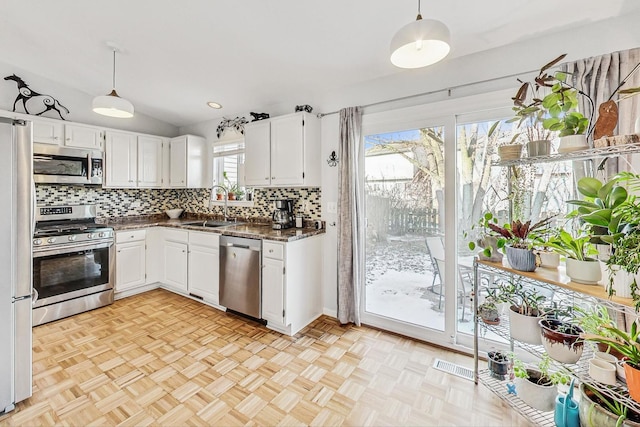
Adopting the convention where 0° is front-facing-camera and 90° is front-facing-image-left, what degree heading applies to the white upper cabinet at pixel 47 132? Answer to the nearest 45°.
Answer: approximately 0°

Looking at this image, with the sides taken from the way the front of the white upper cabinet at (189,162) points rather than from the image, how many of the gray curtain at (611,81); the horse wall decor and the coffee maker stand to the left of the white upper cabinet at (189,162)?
2

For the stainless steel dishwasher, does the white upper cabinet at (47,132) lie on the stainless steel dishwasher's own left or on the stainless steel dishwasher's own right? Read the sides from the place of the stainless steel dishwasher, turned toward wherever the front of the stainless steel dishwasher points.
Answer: on the stainless steel dishwasher's own right

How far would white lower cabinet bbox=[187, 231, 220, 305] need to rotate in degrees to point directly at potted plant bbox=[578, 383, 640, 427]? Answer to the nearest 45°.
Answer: approximately 90° to its left

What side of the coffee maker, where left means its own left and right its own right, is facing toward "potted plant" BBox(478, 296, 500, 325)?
left

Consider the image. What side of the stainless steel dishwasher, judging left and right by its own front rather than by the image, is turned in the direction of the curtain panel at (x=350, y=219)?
left

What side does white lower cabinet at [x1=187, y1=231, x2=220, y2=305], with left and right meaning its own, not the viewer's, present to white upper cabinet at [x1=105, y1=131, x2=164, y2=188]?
right

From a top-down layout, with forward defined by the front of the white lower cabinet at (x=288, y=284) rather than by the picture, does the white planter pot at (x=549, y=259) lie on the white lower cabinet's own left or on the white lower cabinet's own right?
on the white lower cabinet's own left

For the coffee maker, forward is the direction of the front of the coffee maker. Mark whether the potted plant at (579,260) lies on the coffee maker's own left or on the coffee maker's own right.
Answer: on the coffee maker's own left

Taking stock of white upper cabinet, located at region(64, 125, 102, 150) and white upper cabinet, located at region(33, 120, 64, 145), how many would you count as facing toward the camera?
2
